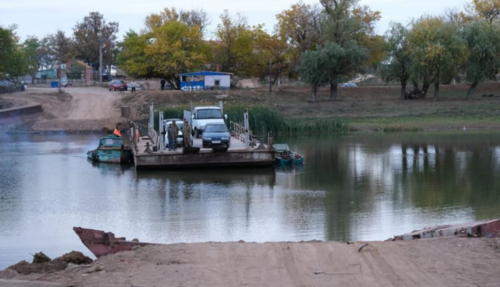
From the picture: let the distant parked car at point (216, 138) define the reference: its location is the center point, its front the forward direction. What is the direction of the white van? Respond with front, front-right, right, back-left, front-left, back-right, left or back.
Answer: back

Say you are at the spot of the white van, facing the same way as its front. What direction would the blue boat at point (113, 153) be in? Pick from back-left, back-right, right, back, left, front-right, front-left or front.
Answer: right

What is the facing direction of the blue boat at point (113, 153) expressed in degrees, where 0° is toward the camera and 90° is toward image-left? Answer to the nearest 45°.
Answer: approximately 45°

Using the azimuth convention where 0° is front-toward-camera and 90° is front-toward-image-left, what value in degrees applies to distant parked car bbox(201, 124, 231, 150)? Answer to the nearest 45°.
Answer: approximately 0°

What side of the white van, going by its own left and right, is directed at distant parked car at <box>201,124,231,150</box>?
front

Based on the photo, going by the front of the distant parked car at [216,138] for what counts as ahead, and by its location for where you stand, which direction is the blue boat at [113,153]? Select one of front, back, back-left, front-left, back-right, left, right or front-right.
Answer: back-right

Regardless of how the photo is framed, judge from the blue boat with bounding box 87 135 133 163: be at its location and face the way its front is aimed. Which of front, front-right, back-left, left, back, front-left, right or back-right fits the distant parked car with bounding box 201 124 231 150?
left

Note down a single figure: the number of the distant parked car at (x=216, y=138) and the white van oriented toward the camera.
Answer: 2
